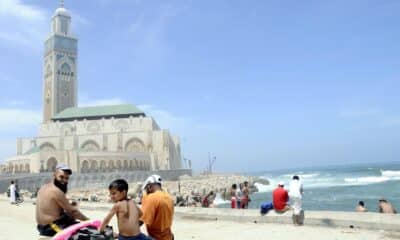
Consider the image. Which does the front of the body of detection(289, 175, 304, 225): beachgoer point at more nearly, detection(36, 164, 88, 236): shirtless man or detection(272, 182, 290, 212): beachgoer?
the beachgoer

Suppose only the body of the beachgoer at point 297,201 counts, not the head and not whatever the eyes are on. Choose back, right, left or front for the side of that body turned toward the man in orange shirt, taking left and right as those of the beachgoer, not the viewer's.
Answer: back

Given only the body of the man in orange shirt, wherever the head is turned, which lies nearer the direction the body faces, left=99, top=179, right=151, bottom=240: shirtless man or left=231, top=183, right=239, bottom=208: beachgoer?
the beachgoer

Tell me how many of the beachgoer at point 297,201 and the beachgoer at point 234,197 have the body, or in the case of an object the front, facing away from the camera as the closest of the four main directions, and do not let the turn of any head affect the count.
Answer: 2

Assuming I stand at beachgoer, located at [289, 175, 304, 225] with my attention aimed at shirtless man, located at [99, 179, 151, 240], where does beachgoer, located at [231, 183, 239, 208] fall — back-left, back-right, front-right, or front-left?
back-right

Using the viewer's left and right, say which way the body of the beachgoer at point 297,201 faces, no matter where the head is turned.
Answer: facing away from the viewer

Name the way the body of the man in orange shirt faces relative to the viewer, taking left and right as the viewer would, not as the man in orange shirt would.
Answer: facing away from the viewer and to the left of the viewer

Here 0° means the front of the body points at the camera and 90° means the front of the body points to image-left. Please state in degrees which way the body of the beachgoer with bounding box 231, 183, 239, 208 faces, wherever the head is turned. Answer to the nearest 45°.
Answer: approximately 180°
